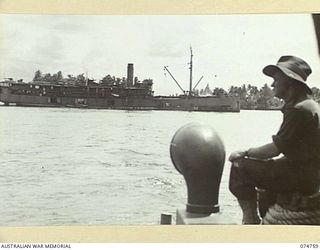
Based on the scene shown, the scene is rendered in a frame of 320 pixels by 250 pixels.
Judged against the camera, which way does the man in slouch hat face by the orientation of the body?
to the viewer's left

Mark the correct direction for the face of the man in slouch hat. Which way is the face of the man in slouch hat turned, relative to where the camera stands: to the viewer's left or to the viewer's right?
to the viewer's left
